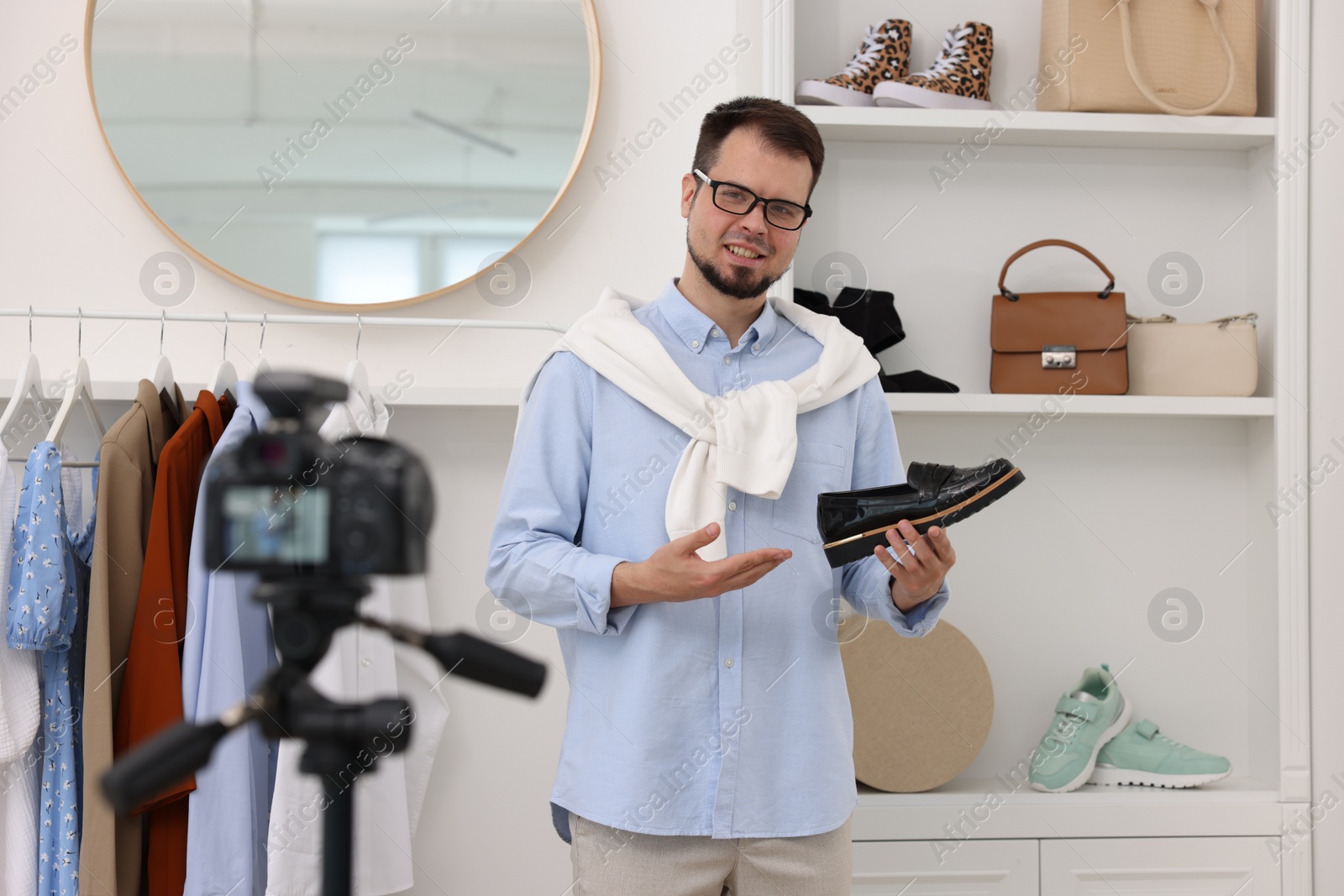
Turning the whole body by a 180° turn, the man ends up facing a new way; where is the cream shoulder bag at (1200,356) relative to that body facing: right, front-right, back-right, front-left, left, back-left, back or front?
front-right

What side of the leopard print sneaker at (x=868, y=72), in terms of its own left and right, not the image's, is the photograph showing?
left

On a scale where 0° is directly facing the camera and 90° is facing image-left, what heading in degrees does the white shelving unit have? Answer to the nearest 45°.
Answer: approximately 0°

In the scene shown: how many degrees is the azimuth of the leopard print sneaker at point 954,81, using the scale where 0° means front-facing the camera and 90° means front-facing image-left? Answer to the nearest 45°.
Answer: approximately 90°
